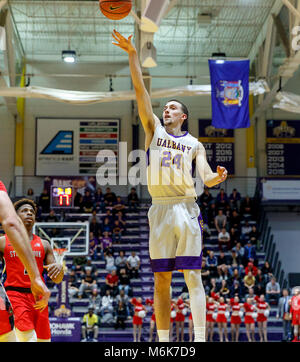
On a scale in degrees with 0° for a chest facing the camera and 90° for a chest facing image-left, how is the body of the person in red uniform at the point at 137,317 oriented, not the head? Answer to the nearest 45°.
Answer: approximately 0°

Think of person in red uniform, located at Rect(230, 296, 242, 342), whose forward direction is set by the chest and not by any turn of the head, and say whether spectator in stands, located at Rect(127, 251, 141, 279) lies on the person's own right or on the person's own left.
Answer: on the person's own right

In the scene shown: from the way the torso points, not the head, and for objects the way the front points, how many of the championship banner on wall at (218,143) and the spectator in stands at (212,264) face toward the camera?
2

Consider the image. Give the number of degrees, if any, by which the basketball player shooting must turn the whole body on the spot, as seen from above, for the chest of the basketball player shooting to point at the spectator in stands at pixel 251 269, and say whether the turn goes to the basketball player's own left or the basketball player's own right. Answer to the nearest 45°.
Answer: approximately 180°

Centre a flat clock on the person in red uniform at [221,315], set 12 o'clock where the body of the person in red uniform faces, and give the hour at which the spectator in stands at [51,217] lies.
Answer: The spectator in stands is roughly at 4 o'clock from the person in red uniform.
